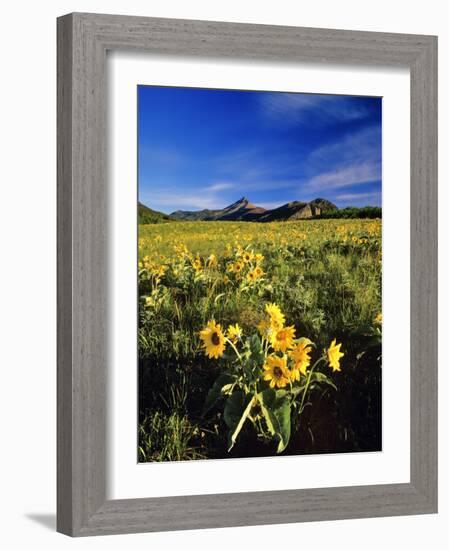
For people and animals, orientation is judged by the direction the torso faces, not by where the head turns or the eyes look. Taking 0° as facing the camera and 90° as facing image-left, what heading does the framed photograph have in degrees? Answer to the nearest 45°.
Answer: approximately 315°
